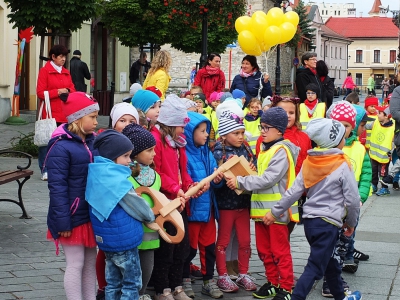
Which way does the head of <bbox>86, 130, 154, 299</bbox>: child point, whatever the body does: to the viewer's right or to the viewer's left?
to the viewer's right

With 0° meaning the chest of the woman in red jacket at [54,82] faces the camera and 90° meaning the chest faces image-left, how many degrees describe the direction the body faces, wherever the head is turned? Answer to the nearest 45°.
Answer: approximately 315°

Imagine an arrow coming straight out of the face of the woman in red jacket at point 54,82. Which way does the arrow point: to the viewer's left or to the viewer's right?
to the viewer's right

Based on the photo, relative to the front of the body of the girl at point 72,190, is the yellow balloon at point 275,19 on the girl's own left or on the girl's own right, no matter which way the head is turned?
on the girl's own left
